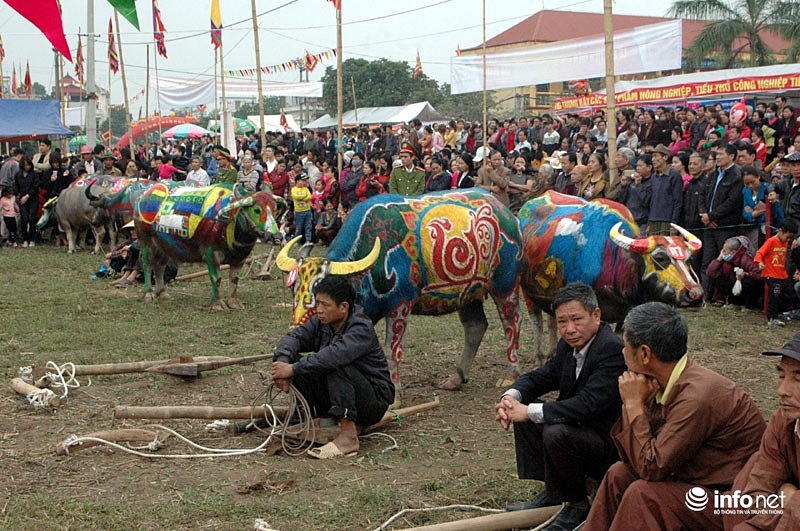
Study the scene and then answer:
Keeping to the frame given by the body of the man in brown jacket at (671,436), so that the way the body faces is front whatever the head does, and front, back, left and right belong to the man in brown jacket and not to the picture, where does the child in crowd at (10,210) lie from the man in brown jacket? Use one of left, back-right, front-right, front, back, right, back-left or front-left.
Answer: front-right

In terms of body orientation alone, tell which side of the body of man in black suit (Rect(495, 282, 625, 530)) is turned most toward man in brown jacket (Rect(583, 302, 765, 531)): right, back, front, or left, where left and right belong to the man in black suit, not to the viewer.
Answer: left

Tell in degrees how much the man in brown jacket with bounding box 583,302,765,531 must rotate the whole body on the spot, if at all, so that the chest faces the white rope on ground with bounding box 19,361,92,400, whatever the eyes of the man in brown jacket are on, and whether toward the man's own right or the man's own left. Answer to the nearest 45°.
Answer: approximately 45° to the man's own right

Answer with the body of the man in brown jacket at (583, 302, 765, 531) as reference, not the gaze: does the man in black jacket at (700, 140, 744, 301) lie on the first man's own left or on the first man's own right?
on the first man's own right

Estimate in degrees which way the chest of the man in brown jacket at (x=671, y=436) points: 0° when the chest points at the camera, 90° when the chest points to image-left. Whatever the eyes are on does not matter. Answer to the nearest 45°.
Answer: approximately 90°

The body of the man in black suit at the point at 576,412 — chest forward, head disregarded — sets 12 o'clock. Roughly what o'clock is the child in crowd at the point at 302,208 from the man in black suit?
The child in crowd is roughly at 4 o'clock from the man in black suit.

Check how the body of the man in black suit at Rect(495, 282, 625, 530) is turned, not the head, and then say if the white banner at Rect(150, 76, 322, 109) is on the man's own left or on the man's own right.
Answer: on the man's own right

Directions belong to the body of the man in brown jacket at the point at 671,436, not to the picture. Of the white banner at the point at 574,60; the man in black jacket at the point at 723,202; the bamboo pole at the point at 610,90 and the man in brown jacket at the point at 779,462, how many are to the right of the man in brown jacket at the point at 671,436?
3

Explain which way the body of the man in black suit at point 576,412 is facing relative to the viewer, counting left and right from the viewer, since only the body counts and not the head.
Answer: facing the viewer and to the left of the viewer

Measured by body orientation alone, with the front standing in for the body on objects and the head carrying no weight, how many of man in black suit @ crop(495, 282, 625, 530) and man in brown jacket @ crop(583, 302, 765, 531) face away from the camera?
0

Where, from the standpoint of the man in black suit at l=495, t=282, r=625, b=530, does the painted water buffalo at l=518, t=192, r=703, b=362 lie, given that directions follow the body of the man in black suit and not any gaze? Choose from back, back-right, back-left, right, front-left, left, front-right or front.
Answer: back-right

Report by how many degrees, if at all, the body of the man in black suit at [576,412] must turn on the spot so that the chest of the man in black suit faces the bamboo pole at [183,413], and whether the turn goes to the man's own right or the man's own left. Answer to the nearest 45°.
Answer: approximately 90° to the man's own right

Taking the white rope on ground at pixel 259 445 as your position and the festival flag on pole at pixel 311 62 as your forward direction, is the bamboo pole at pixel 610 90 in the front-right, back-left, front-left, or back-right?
front-right
